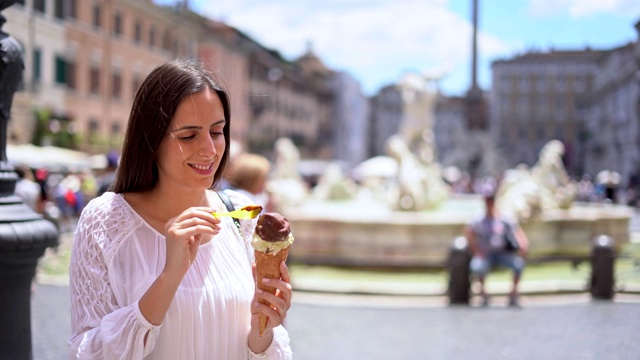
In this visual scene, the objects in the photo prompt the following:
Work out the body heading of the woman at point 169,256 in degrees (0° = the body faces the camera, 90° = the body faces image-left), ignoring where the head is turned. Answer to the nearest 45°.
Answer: approximately 315°

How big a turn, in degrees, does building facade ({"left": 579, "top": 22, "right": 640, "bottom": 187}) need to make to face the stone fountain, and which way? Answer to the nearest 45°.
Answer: approximately 45° to its left

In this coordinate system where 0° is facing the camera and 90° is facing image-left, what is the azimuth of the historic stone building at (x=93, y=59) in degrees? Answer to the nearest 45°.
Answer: approximately 315°

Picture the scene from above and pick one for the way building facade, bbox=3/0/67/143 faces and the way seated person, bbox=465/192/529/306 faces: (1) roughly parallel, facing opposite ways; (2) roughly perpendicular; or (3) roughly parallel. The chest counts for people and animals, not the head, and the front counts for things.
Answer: roughly perpendicular

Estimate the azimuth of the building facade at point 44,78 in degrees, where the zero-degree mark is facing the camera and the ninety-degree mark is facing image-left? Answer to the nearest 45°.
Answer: approximately 315°

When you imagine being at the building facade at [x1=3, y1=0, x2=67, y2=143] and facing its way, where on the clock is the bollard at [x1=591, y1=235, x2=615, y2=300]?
The bollard is roughly at 1 o'clock from the building facade.
